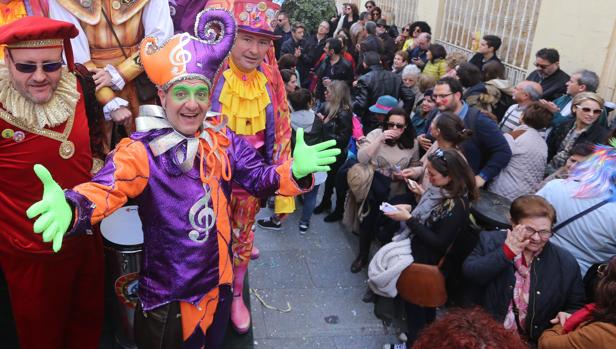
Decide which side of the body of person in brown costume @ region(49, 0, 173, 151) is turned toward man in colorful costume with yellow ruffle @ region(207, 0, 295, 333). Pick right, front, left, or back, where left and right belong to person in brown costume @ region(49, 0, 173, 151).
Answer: left

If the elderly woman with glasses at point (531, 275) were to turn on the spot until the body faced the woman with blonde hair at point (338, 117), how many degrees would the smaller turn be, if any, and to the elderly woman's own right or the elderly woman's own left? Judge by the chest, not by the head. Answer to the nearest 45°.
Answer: approximately 135° to the elderly woman's own right

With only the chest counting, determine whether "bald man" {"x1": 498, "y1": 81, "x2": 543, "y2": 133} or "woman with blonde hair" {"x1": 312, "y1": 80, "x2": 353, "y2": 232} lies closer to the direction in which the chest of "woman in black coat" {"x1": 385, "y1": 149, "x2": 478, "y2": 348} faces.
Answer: the woman with blonde hair

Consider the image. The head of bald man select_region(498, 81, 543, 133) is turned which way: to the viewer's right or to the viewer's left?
to the viewer's left

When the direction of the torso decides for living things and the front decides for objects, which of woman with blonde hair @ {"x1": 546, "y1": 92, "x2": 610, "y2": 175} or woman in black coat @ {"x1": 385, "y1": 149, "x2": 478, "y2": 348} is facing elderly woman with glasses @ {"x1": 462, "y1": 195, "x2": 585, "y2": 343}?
the woman with blonde hair

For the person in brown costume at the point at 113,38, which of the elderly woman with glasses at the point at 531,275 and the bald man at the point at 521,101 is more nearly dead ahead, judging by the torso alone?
the elderly woman with glasses

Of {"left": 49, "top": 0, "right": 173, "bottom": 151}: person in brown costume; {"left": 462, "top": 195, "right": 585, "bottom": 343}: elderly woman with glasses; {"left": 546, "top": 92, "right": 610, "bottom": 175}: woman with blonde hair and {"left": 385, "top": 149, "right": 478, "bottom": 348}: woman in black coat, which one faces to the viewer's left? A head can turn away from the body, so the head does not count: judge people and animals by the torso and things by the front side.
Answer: the woman in black coat

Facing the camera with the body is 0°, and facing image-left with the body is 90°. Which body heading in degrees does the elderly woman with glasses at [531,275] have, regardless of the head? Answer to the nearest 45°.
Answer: approximately 0°

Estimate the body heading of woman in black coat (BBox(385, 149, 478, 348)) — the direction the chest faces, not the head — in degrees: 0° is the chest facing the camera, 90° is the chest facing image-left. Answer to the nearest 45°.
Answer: approximately 90°

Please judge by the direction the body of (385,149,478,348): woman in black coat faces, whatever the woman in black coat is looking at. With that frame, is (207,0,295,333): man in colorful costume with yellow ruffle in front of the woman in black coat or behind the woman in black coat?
in front

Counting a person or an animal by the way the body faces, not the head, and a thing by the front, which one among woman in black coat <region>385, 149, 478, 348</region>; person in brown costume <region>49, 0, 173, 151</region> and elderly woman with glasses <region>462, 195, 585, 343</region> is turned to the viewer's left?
the woman in black coat

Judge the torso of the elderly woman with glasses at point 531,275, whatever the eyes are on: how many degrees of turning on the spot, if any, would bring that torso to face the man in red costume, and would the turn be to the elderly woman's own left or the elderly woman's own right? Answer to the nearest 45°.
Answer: approximately 45° to the elderly woman's own right

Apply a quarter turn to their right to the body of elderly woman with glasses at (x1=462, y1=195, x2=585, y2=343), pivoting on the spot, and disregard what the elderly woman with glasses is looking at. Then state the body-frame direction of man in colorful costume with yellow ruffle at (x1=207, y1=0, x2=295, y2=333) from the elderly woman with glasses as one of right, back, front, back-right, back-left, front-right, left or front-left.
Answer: front
